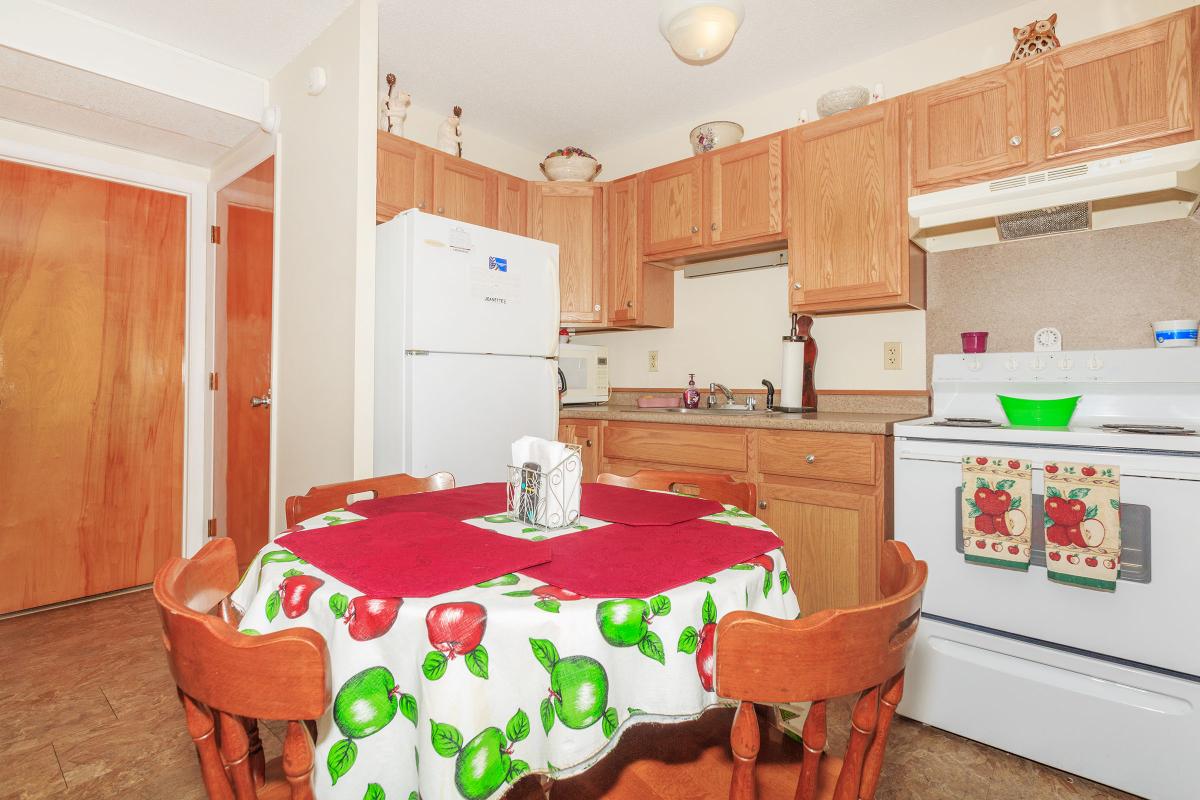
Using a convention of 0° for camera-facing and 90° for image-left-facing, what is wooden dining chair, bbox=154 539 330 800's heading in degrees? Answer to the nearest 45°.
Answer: approximately 225°

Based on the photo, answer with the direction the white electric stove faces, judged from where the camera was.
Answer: facing the viewer and to the left of the viewer

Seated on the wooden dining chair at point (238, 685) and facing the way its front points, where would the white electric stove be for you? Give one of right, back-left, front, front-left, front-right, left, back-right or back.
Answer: front-right

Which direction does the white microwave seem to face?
toward the camera

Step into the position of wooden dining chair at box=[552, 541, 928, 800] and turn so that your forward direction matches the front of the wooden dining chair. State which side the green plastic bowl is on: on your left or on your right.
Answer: on your right

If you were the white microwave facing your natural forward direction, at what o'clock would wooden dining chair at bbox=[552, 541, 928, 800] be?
The wooden dining chair is roughly at 12 o'clock from the white microwave.

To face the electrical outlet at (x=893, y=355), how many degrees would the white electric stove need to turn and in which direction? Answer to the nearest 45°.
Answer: approximately 90° to its right

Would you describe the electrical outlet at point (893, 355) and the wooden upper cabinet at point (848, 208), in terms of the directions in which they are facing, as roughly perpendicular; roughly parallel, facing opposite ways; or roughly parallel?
roughly parallel

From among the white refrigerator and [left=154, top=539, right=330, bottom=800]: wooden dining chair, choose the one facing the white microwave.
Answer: the wooden dining chair

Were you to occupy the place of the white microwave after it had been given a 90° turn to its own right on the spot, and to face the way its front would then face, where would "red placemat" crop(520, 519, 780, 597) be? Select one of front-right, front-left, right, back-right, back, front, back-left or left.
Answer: left

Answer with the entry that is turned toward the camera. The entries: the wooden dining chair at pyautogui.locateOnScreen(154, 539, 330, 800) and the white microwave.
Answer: the white microwave

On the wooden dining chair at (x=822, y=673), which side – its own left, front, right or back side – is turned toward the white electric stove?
right

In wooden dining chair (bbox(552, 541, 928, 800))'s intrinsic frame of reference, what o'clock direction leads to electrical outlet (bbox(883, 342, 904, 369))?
The electrical outlet is roughly at 2 o'clock from the wooden dining chair.

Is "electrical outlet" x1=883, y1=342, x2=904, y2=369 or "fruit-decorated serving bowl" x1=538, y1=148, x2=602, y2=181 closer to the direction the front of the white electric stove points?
the fruit-decorated serving bowl

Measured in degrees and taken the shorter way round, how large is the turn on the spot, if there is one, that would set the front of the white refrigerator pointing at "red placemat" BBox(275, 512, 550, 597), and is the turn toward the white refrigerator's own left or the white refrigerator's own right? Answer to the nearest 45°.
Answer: approximately 45° to the white refrigerator's own right
